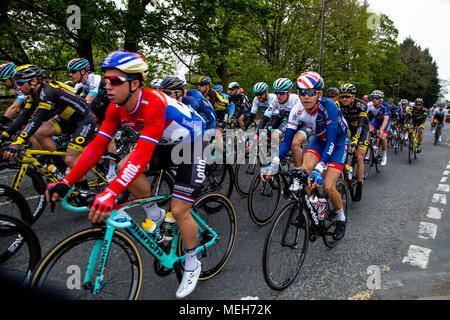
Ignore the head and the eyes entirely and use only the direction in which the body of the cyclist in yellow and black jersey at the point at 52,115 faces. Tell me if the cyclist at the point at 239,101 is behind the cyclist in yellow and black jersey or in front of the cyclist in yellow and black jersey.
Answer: behind

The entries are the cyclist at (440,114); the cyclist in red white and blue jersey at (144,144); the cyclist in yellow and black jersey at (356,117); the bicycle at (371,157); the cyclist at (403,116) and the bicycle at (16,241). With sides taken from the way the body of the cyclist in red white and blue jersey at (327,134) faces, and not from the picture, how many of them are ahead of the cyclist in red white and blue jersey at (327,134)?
2

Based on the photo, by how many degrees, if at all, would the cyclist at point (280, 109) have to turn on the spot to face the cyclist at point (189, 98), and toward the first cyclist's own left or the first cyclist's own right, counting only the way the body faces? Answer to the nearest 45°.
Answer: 0° — they already face them

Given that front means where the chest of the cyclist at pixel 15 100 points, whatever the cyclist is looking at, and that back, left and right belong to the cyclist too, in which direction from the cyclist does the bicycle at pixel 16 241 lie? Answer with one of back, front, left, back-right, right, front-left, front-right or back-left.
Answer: left

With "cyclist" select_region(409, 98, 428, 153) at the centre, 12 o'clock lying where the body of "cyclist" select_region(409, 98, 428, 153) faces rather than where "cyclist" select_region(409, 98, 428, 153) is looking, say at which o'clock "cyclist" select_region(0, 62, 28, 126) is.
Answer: "cyclist" select_region(0, 62, 28, 126) is roughly at 1 o'clock from "cyclist" select_region(409, 98, 428, 153).

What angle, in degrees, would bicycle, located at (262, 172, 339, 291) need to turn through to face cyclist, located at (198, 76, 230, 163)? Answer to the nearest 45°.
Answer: approximately 90° to its right

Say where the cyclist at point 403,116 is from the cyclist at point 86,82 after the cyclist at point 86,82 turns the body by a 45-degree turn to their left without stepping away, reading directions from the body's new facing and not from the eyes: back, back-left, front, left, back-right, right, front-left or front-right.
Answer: left

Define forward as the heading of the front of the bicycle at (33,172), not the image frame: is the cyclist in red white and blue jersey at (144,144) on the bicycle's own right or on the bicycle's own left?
on the bicycle's own left

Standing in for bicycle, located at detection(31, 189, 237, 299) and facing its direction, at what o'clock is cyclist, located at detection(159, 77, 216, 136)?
The cyclist is roughly at 5 o'clock from the bicycle.

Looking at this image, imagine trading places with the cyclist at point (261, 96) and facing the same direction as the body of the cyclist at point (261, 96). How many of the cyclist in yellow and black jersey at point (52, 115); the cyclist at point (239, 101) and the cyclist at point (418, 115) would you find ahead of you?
1

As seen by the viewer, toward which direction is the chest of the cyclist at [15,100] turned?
to the viewer's left

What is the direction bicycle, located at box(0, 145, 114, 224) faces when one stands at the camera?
facing to the left of the viewer

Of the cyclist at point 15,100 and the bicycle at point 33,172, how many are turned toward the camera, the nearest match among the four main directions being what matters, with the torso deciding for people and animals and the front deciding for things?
0

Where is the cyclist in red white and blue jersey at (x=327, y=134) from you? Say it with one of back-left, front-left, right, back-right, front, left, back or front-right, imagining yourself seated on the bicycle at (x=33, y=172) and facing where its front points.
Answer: back-left

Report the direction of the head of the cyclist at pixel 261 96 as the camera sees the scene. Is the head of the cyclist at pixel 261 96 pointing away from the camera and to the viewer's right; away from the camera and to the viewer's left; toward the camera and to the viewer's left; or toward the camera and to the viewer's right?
toward the camera and to the viewer's left

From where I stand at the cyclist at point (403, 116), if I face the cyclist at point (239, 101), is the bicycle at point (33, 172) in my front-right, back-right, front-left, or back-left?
front-left

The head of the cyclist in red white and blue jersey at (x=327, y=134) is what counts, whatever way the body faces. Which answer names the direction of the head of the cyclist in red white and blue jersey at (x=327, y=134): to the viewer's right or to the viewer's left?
to the viewer's left

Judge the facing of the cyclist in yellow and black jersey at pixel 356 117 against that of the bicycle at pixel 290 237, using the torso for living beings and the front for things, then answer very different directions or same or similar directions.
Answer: same or similar directions

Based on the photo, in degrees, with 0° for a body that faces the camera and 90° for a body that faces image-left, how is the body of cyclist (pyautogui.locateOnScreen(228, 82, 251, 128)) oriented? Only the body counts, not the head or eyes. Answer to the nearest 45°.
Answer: approximately 45°

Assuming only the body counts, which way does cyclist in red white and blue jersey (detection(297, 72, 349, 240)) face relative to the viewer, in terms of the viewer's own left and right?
facing the viewer and to the left of the viewer
